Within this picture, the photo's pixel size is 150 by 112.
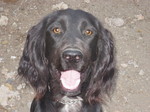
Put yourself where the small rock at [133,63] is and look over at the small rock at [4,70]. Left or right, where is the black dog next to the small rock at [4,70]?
left

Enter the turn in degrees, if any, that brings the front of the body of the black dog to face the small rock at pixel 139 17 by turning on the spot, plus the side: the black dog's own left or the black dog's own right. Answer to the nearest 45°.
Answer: approximately 135° to the black dog's own left

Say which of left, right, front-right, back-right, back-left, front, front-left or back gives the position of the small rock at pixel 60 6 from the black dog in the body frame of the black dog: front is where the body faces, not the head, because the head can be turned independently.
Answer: back

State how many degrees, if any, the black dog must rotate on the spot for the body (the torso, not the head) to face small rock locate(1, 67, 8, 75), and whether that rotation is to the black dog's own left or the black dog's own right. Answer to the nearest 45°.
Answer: approximately 135° to the black dog's own right

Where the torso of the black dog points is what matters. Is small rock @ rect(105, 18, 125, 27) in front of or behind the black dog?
behind

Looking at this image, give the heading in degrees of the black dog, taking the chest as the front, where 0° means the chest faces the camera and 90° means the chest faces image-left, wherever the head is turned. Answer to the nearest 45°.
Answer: approximately 0°

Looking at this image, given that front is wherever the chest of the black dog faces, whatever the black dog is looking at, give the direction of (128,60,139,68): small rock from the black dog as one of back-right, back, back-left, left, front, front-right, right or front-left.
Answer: back-left
